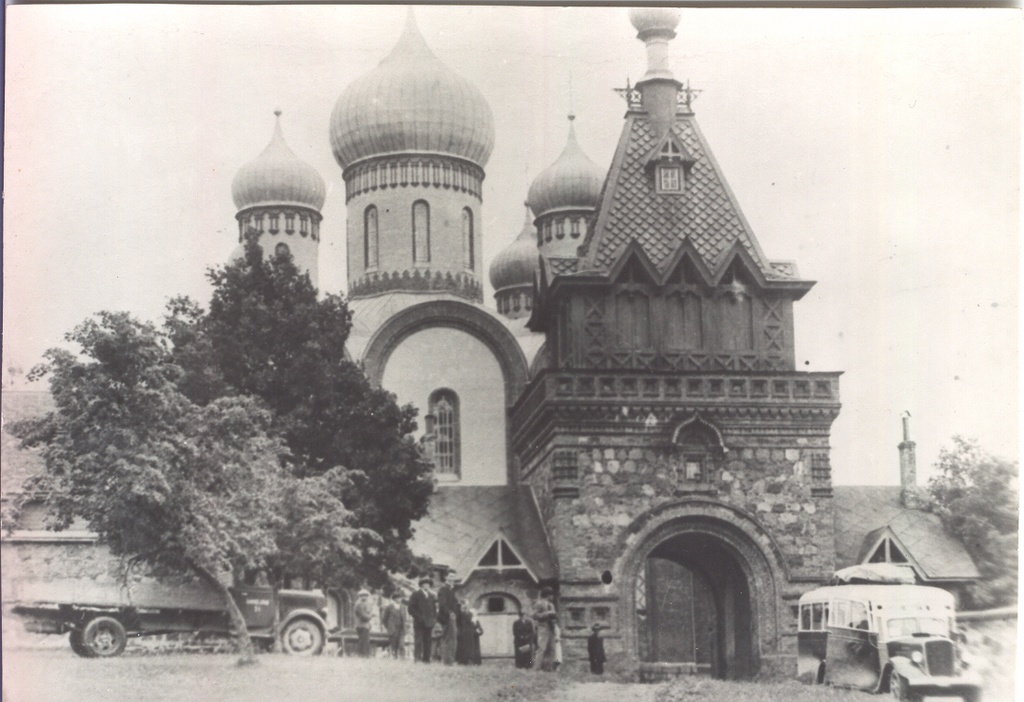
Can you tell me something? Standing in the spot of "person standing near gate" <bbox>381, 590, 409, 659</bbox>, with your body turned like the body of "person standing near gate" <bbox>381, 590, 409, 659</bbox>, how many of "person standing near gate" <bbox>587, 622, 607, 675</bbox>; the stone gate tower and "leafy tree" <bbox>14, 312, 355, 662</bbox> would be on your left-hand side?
2

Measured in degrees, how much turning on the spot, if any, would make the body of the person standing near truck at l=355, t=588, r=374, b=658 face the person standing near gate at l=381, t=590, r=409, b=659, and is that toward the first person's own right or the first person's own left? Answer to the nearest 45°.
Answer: approximately 135° to the first person's own left

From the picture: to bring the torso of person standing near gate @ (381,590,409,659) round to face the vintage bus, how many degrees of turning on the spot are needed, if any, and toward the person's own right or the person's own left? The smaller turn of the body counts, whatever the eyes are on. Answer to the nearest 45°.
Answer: approximately 90° to the person's own left

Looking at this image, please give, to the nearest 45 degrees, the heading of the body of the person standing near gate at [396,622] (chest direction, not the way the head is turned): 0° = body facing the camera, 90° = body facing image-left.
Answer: approximately 0°

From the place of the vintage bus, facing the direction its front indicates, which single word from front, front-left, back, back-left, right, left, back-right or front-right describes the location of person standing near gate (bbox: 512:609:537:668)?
back-right

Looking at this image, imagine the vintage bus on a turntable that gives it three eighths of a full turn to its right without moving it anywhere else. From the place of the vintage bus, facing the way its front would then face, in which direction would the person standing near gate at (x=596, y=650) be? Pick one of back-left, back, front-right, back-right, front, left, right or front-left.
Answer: front

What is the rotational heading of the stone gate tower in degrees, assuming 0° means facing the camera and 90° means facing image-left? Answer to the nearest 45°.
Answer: approximately 0°

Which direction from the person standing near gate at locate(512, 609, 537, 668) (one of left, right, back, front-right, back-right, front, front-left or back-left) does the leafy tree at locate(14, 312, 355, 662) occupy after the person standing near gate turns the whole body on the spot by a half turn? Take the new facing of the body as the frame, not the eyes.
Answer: left

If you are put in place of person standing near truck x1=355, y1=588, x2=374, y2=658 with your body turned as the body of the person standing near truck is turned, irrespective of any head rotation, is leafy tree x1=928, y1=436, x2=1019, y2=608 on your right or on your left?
on your left
